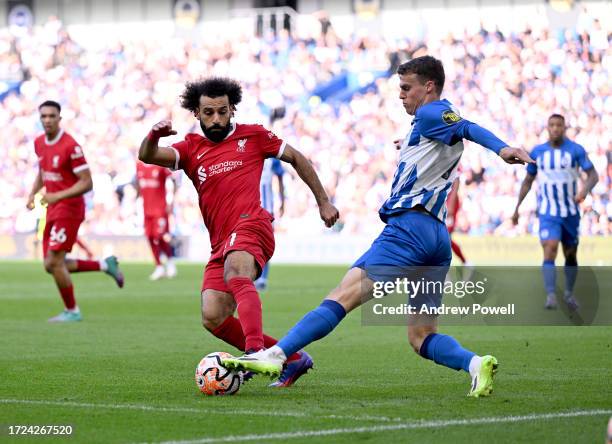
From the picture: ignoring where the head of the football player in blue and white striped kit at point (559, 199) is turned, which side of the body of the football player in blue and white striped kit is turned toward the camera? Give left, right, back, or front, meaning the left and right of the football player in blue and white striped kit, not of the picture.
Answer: front

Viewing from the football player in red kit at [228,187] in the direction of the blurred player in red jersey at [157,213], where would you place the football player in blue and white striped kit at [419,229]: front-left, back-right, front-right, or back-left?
back-right

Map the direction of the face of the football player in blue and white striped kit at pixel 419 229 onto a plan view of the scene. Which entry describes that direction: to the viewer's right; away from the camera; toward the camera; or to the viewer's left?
to the viewer's left

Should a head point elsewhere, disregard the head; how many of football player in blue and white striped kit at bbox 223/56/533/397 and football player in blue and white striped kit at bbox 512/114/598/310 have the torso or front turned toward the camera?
1

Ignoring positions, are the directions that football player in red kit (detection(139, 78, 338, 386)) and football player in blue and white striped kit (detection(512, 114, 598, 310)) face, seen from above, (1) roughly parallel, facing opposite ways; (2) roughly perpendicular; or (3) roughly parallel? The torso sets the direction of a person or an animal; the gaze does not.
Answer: roughly parallel

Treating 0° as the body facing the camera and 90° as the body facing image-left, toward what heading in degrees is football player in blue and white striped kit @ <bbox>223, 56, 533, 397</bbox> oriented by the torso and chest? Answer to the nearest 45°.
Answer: approximately 90°

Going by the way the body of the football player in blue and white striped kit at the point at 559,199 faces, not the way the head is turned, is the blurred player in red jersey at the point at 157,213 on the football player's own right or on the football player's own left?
on the football player's own right

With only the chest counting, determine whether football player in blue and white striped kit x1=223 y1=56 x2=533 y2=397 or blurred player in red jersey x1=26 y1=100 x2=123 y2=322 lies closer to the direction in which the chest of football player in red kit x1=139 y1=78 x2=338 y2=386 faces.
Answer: the football player in blue and white striped kit

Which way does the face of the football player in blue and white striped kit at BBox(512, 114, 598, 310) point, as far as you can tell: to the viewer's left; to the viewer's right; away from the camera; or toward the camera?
toward the camera

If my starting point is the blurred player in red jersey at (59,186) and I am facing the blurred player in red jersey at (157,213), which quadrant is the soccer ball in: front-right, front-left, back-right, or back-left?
back-right

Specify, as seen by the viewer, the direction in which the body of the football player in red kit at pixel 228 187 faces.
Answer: toward the camera
